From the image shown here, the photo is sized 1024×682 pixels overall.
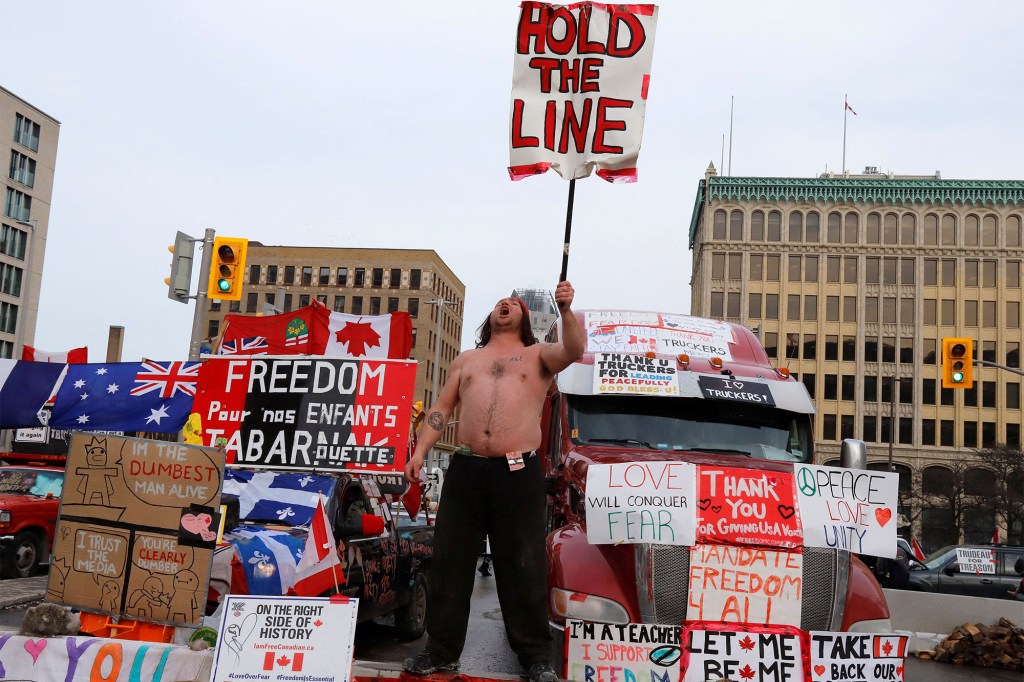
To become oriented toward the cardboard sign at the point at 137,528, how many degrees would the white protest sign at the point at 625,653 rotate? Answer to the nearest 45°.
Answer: approximately 90° to its right

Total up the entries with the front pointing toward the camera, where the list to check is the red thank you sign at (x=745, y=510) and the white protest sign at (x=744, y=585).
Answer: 2

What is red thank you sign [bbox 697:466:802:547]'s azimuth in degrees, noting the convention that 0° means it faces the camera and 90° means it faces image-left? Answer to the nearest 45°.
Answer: approximately 0°

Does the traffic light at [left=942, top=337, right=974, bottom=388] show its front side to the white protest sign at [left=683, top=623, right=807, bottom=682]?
yes

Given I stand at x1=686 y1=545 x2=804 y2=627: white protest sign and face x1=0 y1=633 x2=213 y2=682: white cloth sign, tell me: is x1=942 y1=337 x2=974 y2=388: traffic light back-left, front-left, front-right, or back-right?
back-right

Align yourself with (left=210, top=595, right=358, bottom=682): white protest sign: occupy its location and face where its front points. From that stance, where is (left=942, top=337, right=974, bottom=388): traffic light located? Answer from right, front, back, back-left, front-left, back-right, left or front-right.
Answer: back-left

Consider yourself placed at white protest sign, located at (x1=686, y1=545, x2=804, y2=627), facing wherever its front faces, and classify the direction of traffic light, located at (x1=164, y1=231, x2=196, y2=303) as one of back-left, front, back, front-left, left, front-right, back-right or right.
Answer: back-right

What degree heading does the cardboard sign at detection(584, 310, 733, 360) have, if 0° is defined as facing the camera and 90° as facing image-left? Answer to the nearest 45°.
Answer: approximately 0°

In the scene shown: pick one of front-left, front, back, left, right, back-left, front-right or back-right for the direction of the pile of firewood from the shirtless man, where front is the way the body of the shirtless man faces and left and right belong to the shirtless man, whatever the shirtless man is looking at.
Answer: back-left

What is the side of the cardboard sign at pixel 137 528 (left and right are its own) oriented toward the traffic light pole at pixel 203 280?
back
